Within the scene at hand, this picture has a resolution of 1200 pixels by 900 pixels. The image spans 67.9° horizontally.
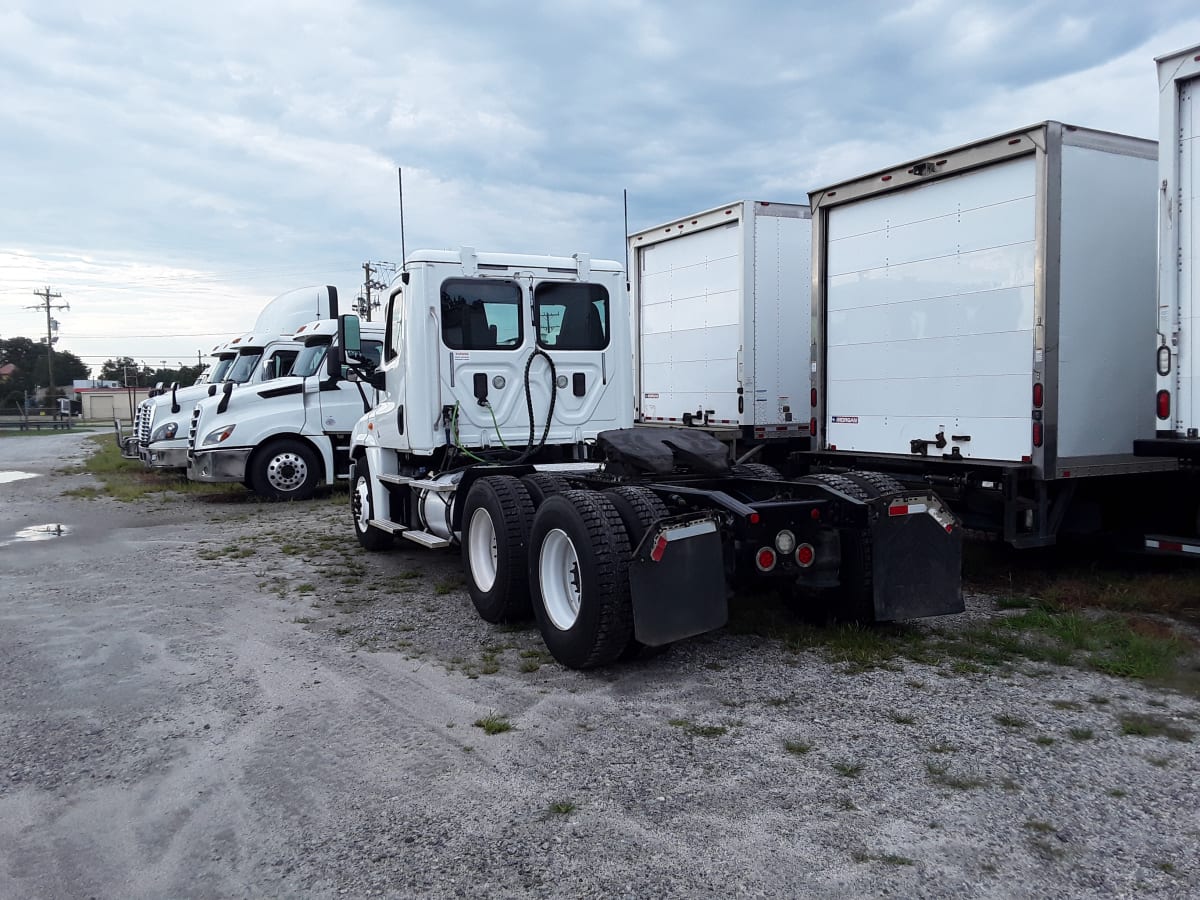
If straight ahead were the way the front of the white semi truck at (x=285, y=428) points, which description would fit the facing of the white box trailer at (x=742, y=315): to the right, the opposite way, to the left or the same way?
the opposite way

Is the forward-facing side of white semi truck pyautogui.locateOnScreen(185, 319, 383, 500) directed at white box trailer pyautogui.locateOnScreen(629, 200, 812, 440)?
no

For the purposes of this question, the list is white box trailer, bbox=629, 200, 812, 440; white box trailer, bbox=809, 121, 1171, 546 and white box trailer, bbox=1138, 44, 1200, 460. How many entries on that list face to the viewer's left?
0

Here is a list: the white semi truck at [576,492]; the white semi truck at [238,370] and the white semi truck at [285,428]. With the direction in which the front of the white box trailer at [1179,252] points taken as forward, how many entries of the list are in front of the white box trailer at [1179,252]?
0

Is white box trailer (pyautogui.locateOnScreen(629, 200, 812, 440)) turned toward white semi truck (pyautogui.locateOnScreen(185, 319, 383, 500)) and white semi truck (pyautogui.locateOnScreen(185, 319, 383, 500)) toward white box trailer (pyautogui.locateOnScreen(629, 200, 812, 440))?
no

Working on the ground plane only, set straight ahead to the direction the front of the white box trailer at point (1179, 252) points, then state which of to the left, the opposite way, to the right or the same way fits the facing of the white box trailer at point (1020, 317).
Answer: the same way

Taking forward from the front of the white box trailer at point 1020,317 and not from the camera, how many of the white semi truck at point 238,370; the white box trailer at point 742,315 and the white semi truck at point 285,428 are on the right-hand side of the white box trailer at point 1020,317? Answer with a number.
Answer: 0

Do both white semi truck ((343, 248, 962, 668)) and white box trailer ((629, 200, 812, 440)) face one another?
no

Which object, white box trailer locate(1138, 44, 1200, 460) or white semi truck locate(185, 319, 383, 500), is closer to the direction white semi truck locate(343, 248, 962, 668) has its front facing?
the white semi truck

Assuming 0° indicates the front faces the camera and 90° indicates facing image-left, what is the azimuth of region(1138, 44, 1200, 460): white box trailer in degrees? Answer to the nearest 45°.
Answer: approximately 225°

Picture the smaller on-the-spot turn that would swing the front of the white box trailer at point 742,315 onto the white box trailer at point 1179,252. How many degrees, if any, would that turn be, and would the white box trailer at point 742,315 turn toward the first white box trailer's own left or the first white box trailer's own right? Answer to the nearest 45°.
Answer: approximately 90° to the first white box trailer's own right

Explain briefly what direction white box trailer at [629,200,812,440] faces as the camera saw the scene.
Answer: facing away from the viewer and to the right of the viewer

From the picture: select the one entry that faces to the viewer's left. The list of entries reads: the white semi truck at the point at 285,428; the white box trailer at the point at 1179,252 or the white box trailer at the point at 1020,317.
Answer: the white semi truck

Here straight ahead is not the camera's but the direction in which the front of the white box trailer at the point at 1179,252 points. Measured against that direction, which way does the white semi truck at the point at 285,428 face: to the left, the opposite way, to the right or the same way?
the opposite way

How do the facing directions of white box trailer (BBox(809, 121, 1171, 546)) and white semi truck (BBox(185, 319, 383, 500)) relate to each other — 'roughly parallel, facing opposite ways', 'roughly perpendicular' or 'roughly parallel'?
roughly parallel, facing opposite ways

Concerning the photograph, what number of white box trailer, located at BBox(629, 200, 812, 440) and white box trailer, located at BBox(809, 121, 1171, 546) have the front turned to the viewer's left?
0

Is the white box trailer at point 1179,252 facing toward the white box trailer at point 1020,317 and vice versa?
no

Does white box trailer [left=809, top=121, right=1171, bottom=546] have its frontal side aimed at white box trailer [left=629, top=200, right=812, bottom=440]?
no

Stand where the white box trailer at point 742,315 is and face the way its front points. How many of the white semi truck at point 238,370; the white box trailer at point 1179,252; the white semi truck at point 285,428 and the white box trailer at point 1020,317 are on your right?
2

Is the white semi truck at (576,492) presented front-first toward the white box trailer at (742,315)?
no

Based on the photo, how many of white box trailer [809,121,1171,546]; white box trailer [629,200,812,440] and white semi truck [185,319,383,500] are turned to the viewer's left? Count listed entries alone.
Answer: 1

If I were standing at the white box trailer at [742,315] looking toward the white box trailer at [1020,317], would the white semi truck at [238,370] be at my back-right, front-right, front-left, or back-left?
back-right
